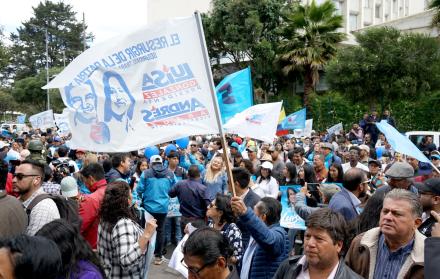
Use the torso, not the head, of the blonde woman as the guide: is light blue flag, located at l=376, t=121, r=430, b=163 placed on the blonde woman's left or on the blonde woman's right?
on the blonde woman's left

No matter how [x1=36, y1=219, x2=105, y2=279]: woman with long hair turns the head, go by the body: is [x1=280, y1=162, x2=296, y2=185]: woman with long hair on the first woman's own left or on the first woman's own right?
on the first woman's own right

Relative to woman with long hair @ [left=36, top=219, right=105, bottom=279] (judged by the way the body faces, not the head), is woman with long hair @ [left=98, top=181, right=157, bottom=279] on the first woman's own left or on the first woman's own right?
on the first woman's own right

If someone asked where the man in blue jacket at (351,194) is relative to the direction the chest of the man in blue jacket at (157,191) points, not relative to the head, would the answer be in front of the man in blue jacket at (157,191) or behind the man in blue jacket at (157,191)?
behind

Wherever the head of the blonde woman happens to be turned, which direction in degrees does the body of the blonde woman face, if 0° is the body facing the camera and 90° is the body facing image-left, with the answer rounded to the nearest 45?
approximately 0°

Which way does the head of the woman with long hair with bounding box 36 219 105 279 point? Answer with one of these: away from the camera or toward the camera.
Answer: away from the camera
